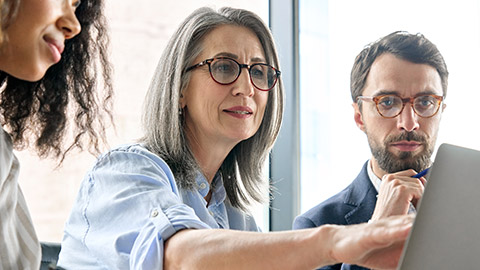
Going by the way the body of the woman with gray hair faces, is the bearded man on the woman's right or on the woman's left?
on the woman's left

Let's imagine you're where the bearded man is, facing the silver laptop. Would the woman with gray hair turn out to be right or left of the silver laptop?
right

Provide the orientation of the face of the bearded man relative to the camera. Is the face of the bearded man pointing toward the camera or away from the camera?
toward the camera

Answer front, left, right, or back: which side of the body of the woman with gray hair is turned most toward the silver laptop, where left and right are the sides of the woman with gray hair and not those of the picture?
front

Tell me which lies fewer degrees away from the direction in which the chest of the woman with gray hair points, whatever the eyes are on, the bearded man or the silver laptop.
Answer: the silver laptop

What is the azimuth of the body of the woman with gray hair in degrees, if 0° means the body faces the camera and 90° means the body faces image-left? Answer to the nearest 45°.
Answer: approximately 315°

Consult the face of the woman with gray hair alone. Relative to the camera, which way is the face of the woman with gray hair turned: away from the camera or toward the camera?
toward the camera

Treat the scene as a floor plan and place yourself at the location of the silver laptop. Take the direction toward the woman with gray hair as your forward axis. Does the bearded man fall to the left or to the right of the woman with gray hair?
right
